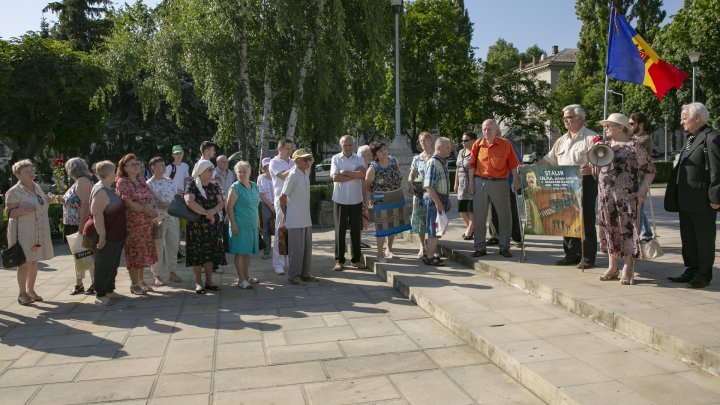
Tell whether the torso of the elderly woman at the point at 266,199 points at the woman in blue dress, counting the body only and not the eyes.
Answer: no

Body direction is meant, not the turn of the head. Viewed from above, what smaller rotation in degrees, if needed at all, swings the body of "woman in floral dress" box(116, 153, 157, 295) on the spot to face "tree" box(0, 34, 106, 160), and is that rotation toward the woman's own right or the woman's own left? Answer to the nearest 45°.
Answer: approximately 135° to the woman's own left

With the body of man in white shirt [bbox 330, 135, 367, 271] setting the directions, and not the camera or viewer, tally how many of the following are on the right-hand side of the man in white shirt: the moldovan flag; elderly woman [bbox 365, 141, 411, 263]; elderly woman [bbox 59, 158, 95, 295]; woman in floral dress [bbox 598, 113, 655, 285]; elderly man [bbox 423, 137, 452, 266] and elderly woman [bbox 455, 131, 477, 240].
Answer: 1

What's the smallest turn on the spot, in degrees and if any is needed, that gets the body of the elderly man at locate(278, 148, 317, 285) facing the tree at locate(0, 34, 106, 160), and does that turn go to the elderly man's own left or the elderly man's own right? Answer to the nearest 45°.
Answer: approximately 180°

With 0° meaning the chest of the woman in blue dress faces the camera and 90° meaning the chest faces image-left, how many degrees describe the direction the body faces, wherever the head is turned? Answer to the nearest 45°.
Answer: approximately 315°

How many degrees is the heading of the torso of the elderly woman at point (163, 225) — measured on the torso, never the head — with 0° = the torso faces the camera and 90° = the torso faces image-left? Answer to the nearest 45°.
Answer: approximately 315°

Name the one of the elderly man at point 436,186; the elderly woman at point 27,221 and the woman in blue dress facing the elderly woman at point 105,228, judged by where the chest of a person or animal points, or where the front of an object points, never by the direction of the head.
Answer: the elderly woman at point 27,221

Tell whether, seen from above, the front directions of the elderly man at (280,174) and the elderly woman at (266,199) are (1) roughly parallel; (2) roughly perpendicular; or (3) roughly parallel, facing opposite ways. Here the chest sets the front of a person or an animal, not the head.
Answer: roughly parallel

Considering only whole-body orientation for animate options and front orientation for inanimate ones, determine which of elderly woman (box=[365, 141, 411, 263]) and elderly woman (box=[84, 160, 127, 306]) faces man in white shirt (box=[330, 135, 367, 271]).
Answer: elderly woman (box=[84, 160, 127, 306])

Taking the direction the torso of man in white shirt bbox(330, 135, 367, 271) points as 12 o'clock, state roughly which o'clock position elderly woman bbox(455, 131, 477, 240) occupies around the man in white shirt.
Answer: The elderly woman is roughly at 8 o'clock from the man in white shirt.

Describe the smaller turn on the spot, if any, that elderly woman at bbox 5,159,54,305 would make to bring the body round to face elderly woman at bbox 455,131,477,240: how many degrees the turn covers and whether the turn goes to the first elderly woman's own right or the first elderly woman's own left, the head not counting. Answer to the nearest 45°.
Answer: approximately 45° to the first elderly woman's own left

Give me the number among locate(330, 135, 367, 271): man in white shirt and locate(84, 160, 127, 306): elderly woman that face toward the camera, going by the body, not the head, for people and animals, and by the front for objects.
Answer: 1

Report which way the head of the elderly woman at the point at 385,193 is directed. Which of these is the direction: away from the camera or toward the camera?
toward the camera

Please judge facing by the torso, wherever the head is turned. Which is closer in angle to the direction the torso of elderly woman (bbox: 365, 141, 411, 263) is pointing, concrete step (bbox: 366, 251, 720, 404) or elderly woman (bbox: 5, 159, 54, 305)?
the concrete step

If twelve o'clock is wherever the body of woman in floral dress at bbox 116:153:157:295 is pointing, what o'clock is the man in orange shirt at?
The man in orange shirt is roughly at 11 o'clock from the woman in floral dress.

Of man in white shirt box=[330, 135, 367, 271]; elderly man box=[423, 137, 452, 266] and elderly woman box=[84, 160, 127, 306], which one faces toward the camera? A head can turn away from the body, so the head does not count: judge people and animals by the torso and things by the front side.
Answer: the man in white shirt
